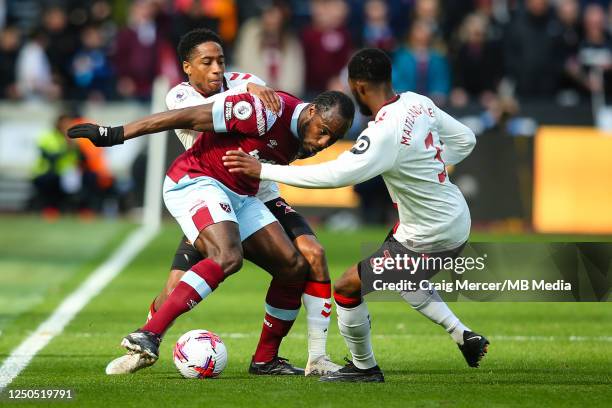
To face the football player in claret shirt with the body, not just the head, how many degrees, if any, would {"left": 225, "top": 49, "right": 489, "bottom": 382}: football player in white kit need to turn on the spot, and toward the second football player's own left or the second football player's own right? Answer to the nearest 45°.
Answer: approximately 45° to the second football player's own left

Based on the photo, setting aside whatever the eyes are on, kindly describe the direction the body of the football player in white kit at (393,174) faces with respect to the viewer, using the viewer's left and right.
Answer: facing away from the viewer and to the left of the viewer

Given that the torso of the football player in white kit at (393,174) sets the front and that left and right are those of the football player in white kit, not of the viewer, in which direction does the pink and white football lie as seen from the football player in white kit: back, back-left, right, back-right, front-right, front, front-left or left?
front-left

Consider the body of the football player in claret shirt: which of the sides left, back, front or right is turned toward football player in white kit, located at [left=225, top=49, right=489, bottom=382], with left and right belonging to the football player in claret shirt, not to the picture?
front

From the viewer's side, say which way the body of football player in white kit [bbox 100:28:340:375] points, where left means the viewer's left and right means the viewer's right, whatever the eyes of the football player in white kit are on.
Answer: facing the viewer and to the right of the viewer

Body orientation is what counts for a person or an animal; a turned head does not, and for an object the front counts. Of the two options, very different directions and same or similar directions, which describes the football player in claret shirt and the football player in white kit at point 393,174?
very different directions

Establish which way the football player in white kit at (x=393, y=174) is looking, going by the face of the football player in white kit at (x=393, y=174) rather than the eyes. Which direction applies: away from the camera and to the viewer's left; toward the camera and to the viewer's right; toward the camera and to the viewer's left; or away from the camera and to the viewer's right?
away from the camera and to the viewer's left

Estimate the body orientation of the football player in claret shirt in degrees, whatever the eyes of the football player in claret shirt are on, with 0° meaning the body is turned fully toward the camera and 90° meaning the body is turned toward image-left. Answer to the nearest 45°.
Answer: approximately 315°
